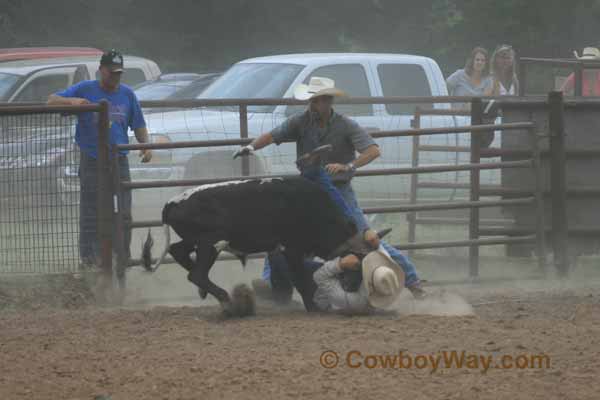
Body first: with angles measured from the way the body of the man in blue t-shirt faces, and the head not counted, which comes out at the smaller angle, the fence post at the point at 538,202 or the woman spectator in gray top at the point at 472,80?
the fence post

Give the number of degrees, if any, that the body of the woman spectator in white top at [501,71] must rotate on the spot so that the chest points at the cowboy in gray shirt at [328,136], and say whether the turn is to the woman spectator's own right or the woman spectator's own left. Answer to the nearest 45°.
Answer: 0° — they already face them

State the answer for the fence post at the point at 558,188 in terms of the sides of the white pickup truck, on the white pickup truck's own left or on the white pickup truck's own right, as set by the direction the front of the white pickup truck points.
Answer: on the white pickup truck's own left

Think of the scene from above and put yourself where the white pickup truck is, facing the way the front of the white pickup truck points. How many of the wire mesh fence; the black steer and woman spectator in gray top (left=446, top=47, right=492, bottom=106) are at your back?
1

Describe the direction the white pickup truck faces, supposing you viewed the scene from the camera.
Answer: facing the viewer and to the left of the viewer

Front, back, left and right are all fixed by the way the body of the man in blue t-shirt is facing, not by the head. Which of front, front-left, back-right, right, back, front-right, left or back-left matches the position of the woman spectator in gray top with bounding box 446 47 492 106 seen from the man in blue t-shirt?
left

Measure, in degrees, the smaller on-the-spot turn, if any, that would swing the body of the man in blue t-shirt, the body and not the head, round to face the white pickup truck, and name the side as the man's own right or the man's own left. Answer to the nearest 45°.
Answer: approximately 90° to the man's own left

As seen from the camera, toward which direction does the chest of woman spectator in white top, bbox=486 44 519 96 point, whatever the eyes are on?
toward the camera

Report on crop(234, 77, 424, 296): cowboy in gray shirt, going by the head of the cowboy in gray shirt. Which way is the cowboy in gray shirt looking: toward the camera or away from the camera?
toward the camera

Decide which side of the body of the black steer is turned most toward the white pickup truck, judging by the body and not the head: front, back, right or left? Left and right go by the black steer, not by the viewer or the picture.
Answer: left

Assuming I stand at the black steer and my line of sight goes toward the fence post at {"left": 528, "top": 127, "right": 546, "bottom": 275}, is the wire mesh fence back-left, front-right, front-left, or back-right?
back-left

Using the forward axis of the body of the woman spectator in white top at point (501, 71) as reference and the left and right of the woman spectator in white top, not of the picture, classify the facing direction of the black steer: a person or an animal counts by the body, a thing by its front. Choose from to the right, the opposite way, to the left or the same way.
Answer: to the left

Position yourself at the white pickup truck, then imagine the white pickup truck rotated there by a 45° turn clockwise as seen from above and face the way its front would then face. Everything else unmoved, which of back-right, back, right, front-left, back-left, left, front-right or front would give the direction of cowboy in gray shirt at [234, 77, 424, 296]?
left

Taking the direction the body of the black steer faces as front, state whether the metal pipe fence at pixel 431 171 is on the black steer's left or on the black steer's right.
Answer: on the black steer's left

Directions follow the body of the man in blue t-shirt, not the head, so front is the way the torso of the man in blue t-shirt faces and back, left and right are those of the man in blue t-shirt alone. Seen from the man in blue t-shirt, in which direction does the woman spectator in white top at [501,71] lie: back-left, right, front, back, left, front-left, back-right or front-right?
left

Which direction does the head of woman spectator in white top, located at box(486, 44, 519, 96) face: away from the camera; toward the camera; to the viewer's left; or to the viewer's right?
toward the camera

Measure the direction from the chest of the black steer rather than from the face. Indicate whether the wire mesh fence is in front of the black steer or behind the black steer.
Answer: behind

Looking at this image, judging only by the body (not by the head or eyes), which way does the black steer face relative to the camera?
to the viewer's right

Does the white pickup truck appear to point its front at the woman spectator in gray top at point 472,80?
no
